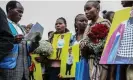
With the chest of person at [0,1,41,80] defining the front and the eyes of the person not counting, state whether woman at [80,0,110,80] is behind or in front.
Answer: in front

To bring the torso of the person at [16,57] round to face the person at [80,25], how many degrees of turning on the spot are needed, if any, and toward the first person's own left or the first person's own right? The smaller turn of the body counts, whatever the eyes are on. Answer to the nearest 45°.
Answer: approximately 90° to the first person's own left

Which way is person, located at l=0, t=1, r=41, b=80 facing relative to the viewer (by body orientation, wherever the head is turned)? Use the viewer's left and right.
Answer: facing the viewer and to the right of the viewer
